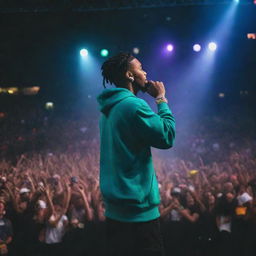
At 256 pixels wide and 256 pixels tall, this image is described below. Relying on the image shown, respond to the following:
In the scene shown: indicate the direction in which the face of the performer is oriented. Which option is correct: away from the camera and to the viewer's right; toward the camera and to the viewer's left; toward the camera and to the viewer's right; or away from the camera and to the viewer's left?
away from the camera and to the viewer's right

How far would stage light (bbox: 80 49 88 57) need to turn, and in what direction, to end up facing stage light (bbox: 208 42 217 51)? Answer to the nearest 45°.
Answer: approximately 90° to its left

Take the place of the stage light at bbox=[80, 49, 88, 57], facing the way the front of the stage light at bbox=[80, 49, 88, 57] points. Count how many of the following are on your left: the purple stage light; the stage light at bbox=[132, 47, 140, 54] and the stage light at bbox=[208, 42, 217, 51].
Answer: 3

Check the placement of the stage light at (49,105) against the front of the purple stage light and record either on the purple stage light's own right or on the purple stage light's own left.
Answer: on the purple stage light's own right

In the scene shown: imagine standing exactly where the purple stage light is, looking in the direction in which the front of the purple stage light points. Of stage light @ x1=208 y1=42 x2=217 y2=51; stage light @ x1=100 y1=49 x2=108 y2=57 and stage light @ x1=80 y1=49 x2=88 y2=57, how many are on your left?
1

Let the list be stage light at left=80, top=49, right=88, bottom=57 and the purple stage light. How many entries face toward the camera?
2

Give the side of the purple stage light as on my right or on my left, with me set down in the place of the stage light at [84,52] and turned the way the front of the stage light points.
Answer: on my left

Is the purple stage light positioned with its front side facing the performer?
yes

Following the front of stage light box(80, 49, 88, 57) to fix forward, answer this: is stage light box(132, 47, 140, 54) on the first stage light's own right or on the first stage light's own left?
on the first stage light's own left

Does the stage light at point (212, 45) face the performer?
yes

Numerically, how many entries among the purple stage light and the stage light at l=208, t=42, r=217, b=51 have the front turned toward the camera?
2

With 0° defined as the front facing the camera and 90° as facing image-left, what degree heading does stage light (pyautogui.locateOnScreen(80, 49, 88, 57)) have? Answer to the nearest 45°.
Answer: approximately 0°

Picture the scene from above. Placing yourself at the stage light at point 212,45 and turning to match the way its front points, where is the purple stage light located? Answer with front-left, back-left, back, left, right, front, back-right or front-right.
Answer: right
